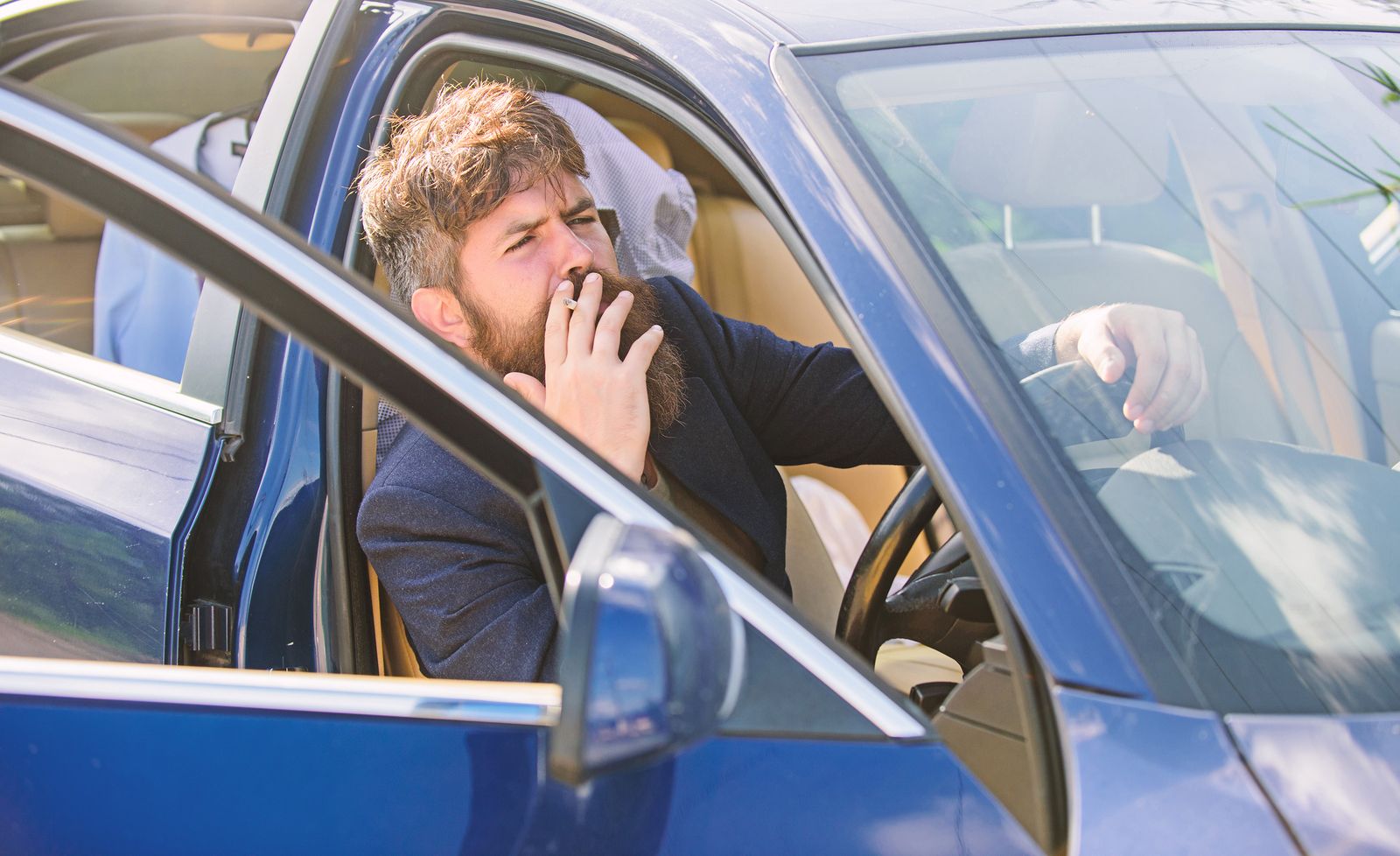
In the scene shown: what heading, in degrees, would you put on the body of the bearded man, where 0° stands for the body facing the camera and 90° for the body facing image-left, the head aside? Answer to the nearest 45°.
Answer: approximately 315°

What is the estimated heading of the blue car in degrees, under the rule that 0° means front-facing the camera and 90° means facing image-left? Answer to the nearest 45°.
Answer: approximately 315°

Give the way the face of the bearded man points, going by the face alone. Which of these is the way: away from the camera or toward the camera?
toward the camera
